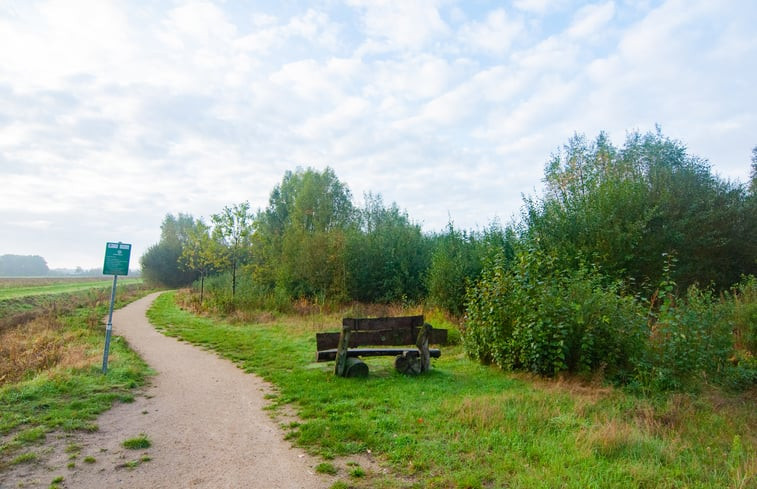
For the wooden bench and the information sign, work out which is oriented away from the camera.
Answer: the wooden bench

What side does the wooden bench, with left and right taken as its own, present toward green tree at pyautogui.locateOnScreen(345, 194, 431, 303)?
front

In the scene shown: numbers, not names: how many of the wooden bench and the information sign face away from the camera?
1

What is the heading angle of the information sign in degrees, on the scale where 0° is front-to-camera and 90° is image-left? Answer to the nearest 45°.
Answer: approximately 0°

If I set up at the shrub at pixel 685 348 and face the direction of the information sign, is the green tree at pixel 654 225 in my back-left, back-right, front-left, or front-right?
back-right

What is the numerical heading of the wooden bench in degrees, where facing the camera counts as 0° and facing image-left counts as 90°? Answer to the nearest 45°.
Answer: approximately 180°

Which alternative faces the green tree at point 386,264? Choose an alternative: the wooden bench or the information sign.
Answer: the wooden bench

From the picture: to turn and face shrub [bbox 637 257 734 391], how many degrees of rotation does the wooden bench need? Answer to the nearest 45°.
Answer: approximately 90° to its right

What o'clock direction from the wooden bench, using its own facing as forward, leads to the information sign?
The information sign is roughly at 9 o'clock from the wooden bench.

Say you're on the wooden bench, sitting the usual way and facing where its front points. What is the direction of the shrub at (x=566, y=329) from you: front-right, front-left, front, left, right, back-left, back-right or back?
right

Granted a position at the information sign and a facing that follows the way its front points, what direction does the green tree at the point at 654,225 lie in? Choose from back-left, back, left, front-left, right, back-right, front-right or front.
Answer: left

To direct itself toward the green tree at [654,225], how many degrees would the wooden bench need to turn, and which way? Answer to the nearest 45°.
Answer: approximately 45° to its right
